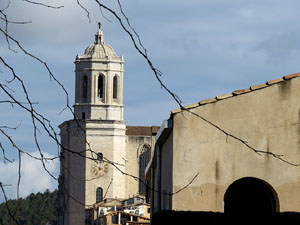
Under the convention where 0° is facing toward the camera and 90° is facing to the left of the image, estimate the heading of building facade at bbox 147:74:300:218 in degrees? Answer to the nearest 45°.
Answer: approximately 0°
